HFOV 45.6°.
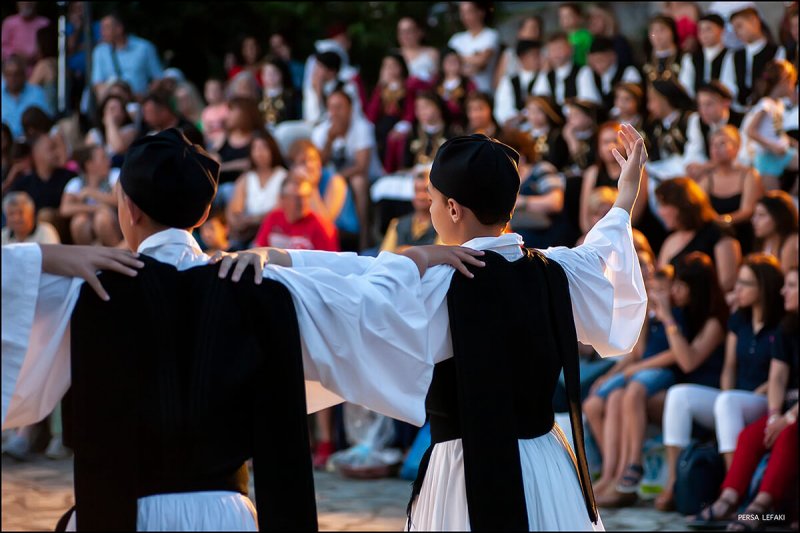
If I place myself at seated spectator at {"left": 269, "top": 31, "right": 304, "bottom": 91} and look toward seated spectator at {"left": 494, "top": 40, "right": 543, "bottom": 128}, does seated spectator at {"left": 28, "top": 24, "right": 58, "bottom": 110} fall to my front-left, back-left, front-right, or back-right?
back-right

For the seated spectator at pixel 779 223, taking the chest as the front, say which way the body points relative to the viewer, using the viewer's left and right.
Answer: facing the viewer and to the left of the viewer

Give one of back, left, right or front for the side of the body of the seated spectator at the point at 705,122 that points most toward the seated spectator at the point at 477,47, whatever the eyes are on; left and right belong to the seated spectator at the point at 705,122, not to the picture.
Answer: right

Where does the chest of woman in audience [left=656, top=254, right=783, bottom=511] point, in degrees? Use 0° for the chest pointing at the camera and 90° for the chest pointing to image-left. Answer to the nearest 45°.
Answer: approximately 45°

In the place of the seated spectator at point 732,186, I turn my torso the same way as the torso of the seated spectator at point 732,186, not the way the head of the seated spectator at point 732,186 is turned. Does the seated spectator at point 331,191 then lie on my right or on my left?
on my right
